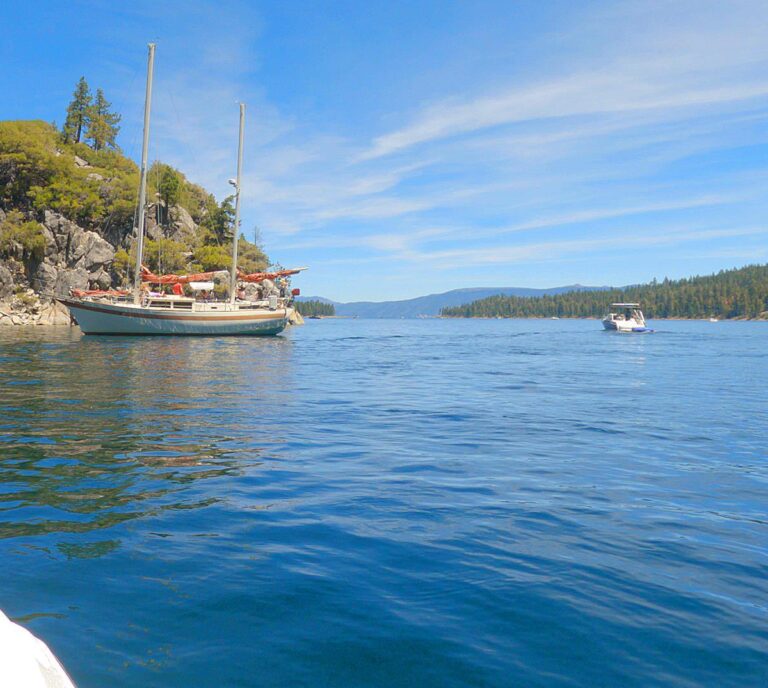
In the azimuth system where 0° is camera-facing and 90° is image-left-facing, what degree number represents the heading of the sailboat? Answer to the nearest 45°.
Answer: approximately 90°
